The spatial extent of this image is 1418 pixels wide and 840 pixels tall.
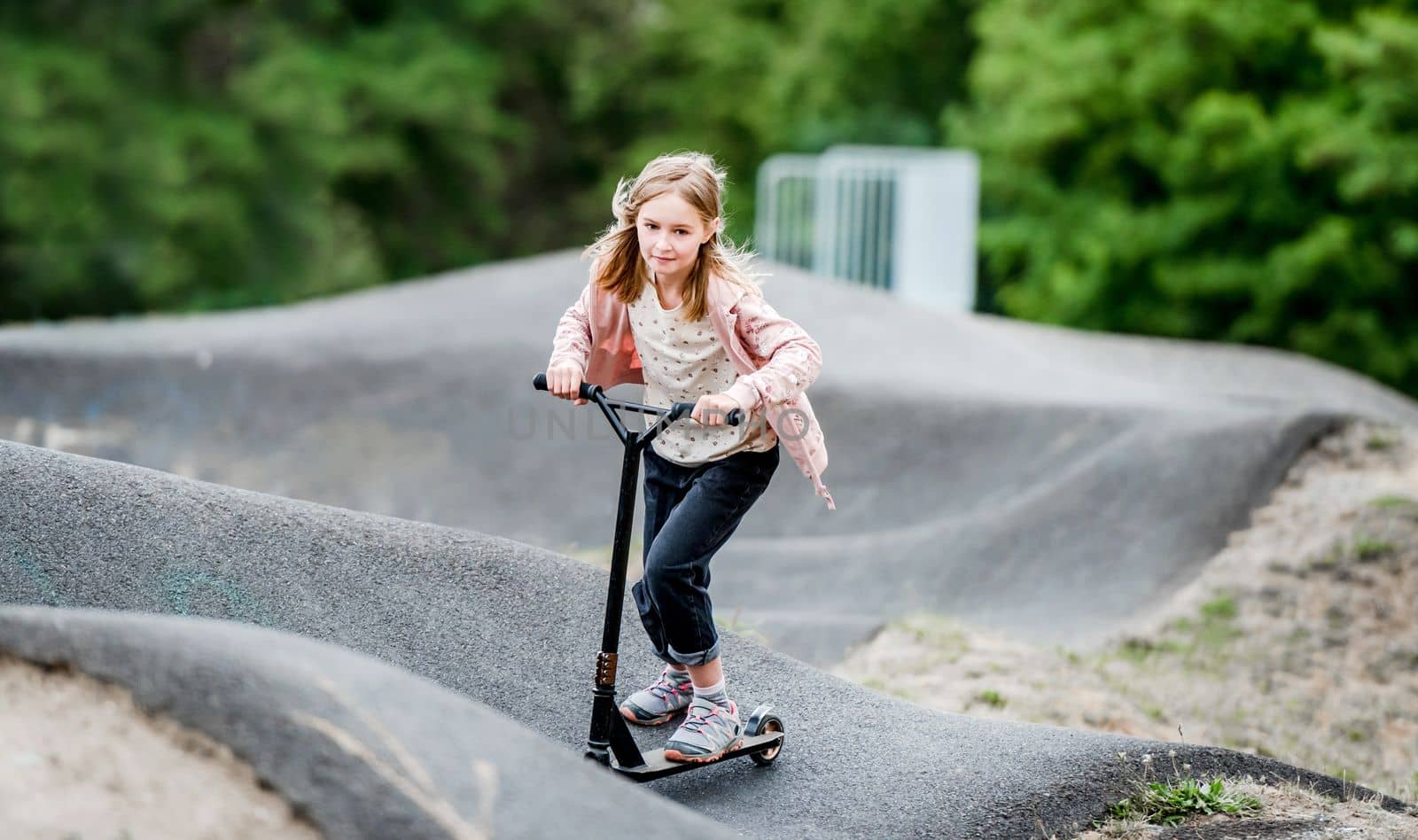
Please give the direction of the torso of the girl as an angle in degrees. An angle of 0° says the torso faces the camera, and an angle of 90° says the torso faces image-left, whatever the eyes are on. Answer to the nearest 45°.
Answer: approximately 45°

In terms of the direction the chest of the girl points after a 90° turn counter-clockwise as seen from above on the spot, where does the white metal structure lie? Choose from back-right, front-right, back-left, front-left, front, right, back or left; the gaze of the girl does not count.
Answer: back-left

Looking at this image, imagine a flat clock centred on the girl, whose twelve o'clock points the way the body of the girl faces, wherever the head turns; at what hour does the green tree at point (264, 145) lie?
The green tree is roughly at 4 o'clock from the girl.

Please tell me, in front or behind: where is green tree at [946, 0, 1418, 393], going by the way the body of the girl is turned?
behind
